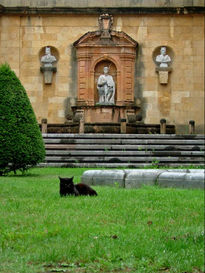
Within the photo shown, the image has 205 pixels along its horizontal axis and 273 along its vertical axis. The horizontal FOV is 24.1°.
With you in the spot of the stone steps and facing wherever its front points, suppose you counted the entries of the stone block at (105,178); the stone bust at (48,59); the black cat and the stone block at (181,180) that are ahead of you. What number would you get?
3

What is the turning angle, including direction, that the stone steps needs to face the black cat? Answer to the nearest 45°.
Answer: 0° — it already faces it

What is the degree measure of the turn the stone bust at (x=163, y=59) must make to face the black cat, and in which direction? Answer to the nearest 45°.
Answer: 0° — it already faces it

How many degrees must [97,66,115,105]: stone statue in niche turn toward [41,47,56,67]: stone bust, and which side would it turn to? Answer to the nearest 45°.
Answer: approximately 90° to its right

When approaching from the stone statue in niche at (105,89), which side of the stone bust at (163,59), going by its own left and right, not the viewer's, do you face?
right

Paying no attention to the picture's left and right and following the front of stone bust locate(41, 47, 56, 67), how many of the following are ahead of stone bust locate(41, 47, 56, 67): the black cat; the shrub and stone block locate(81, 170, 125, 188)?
3

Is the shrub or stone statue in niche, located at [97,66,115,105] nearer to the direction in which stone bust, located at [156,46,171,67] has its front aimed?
the shrub
